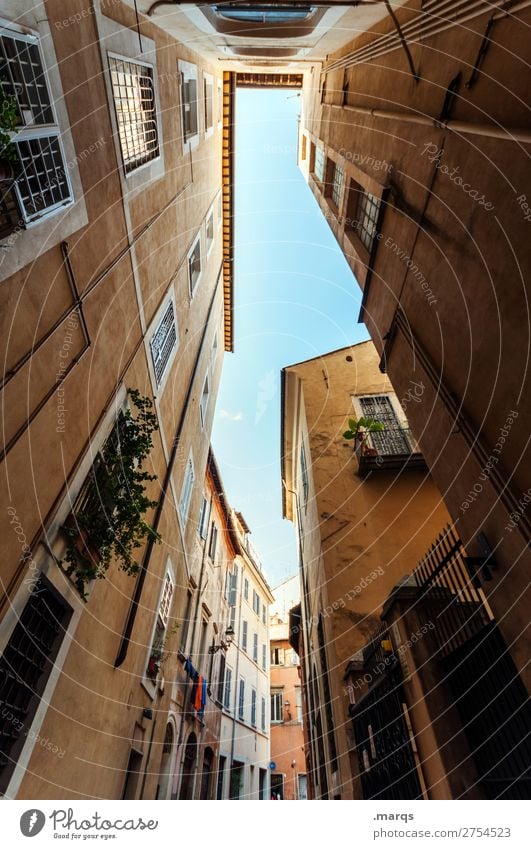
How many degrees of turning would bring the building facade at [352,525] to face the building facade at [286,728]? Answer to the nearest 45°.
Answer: approximately 135° to its right

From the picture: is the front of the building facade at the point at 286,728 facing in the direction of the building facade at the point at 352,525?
yes

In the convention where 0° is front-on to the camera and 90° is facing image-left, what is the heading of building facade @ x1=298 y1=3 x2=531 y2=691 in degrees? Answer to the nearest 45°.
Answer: approximately 90°

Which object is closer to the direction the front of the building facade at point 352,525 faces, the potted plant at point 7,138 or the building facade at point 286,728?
the potted plant

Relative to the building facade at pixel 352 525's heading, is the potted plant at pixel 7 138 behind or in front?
in front

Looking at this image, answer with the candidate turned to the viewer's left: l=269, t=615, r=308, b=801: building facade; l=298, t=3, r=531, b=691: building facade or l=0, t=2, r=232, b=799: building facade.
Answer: l=298, t=3, r=531, b=691: building facade

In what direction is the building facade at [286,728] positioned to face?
toward the camera

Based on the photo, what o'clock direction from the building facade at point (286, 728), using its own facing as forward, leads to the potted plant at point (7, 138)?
The potted plant is roughly at 12 o'clock from the building facade.

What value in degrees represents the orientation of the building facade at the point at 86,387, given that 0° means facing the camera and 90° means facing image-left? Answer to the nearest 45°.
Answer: approximately 270°
